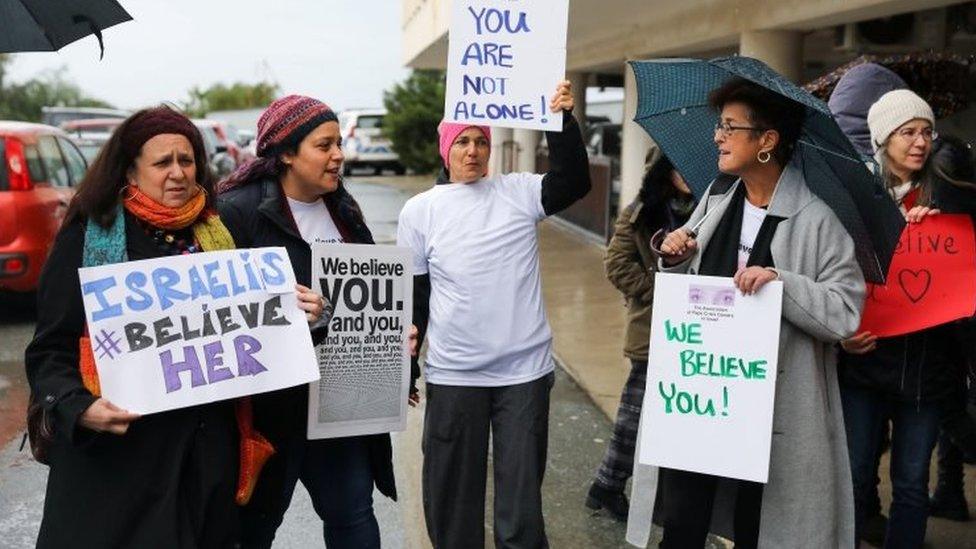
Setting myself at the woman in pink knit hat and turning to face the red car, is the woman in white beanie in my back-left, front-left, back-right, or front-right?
back-right

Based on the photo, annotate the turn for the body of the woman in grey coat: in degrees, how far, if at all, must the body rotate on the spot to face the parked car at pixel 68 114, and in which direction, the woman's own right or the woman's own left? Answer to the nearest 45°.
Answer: approximately 90° to the woman's own right

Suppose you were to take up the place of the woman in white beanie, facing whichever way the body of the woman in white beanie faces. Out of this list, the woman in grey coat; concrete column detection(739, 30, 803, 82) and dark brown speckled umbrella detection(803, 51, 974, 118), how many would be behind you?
2

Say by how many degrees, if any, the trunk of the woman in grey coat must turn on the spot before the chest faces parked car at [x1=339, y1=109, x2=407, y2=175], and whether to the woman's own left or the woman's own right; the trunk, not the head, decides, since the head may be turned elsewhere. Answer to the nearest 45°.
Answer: approximately 90° to the woman's own right

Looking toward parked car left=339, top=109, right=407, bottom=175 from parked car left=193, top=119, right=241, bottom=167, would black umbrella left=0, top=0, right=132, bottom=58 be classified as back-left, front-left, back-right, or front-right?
back-right

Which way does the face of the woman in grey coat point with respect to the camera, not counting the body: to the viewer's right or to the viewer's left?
to the viewer's left

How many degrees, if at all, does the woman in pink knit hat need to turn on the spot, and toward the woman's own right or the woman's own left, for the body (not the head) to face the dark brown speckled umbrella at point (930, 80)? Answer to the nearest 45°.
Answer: approximately 135° to the woman's own left

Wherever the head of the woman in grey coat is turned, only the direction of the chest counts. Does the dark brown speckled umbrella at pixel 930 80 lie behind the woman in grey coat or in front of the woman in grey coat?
behind

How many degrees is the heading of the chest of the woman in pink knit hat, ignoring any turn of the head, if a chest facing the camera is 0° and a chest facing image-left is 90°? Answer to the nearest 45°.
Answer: approximately 0°

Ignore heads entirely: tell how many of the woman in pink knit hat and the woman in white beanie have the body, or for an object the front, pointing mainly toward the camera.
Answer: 2

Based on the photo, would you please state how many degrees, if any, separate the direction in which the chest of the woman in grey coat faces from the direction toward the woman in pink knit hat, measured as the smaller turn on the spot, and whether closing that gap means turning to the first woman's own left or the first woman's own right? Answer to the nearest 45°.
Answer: approximately 45° to the first woman's own right
